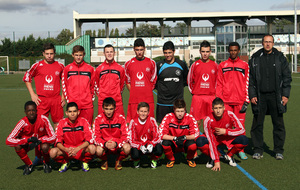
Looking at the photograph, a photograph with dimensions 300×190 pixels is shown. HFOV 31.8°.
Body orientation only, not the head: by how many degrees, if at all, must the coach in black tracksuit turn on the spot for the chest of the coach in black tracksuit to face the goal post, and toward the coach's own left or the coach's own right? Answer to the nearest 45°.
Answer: approximately 135° to the coach's own right

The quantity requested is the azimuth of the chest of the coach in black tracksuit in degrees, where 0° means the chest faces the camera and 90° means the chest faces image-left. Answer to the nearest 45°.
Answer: approximately 0°
